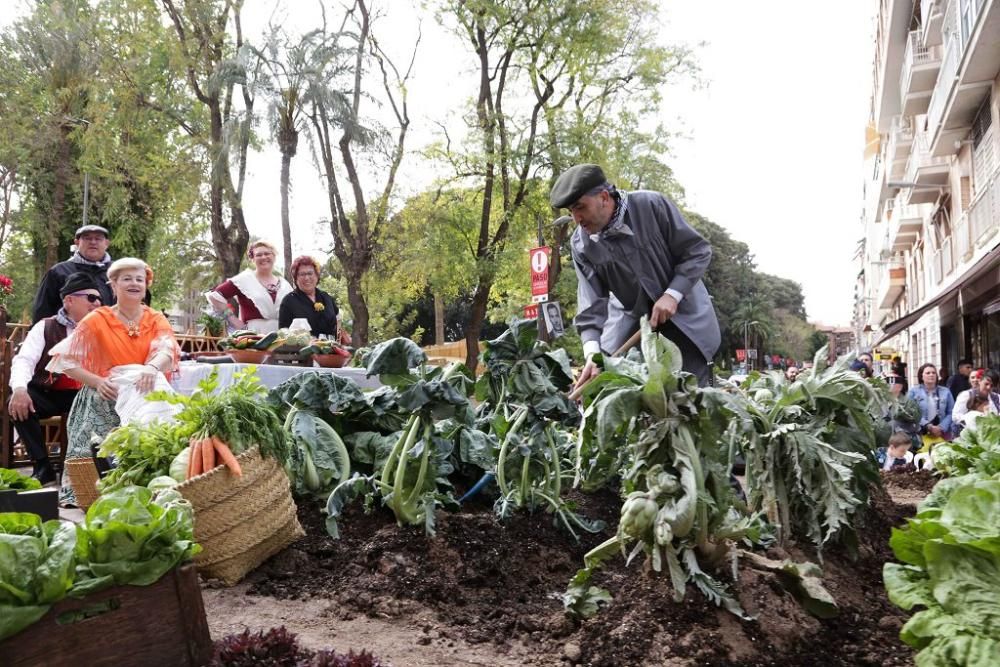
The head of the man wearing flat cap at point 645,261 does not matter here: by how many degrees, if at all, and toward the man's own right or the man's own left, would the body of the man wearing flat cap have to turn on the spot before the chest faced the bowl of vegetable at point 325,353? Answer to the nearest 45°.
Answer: approximately 90° to the man's own right

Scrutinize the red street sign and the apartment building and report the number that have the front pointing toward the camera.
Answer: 1

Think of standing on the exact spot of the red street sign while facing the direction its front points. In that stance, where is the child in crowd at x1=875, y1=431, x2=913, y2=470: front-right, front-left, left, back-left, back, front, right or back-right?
front-left

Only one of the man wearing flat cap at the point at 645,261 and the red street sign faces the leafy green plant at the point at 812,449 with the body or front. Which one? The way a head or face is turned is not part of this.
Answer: the red street sign

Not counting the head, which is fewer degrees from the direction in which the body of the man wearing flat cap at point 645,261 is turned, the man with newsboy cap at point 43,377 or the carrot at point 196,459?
the carrot

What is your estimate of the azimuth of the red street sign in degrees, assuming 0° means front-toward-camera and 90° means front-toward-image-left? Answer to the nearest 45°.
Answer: approximately 0°

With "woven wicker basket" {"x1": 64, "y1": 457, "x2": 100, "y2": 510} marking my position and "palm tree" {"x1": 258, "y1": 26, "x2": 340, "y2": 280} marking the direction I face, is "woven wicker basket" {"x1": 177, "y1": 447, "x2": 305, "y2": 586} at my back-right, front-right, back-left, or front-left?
back-right

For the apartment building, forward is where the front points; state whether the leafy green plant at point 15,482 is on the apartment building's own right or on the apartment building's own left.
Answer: on the apartment building's own left

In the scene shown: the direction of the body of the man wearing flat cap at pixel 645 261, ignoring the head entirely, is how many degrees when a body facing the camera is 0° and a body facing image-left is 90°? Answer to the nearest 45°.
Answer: approximately 45°

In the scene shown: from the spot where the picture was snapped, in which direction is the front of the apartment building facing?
facing to the left of the viewer

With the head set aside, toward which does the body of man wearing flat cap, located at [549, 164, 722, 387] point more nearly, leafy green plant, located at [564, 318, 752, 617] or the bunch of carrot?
the bunch of carrot

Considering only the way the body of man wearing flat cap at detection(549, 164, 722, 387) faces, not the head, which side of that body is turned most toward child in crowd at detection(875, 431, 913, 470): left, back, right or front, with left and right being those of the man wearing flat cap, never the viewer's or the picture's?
back
